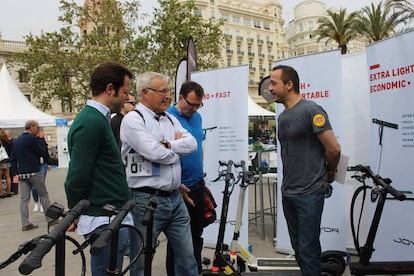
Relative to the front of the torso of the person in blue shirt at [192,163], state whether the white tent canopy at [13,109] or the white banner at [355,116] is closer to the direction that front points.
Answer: the white banner

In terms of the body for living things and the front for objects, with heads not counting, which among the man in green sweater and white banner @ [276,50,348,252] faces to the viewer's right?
the man in green sweater

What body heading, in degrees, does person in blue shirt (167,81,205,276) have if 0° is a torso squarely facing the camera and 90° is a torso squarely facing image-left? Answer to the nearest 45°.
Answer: approximately 315°

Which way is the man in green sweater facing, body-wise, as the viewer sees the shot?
to the viewer's right

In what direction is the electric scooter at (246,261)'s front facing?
to the viewer's left

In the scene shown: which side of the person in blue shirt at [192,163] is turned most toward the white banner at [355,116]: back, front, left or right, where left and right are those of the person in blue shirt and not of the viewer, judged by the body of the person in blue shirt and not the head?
left

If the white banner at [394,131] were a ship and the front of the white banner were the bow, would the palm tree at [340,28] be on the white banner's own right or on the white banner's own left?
on the white banner's own right
